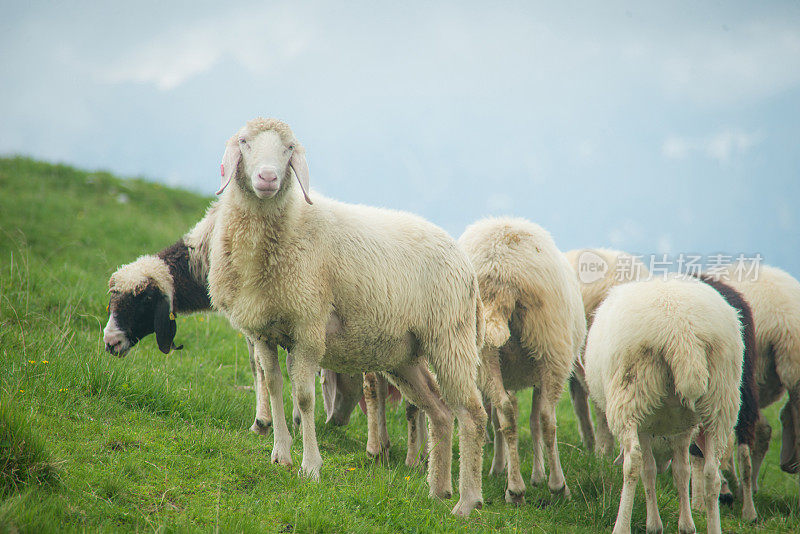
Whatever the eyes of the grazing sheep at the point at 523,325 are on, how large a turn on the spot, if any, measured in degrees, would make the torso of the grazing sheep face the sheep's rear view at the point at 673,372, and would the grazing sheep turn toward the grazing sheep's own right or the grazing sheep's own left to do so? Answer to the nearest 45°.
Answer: approximately 135° to the grazing sheep's own right

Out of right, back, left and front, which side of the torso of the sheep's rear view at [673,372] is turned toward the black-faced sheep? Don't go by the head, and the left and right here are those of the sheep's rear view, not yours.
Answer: left

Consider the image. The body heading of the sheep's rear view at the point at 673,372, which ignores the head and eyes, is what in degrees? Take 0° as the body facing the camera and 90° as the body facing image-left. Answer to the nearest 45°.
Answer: approximately 180°

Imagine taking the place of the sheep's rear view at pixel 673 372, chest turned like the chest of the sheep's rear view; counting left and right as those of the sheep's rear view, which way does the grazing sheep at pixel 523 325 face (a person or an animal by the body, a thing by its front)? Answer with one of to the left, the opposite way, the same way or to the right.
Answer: the same way

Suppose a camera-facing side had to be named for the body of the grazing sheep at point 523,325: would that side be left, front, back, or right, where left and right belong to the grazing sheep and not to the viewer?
back

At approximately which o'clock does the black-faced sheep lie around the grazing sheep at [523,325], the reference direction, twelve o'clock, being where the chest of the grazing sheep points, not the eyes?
The black-faced sheep is roughly at 9 o'clock from the grazing sheep.

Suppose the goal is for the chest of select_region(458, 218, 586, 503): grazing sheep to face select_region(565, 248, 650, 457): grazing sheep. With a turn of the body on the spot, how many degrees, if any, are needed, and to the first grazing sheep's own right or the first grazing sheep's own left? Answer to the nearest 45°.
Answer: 0° — it already faces it

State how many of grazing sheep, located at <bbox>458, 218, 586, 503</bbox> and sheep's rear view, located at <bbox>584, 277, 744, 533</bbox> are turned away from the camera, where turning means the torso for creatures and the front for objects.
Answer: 2

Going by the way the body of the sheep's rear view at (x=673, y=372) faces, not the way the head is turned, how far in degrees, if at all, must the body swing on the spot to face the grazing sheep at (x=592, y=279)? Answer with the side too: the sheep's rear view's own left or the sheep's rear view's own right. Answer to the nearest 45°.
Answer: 0° — it already faces it

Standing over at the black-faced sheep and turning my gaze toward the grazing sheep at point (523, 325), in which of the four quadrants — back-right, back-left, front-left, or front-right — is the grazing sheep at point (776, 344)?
front-left

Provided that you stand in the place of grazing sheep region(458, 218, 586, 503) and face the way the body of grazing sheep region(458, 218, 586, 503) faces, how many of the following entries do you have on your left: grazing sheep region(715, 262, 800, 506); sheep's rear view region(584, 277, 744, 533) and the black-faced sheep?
1

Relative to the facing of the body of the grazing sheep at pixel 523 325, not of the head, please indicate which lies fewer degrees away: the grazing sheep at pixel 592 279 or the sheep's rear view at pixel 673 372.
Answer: the grazing sheep

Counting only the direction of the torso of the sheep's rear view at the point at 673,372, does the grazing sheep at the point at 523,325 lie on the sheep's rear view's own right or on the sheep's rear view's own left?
on the sheep's rear view's own left
